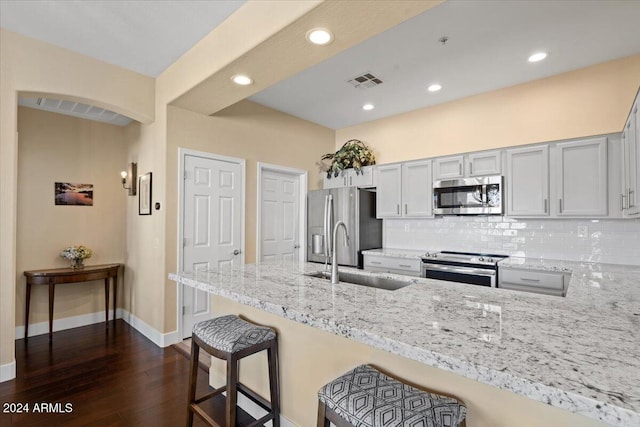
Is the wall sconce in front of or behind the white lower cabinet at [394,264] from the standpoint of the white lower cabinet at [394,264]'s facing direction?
in front

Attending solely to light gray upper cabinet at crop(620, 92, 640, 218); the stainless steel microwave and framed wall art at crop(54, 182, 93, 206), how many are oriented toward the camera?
2

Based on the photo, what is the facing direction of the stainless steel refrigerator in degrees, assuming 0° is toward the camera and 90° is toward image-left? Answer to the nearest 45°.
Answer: approximately 45°

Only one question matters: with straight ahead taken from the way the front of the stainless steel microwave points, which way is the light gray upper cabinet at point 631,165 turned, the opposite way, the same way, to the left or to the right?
to the right

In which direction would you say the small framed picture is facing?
to the viewer's left

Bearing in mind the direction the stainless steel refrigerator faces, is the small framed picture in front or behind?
in front

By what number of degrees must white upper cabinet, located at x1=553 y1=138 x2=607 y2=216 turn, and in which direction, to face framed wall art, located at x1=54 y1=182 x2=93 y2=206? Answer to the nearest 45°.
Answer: approximately 45° to its right

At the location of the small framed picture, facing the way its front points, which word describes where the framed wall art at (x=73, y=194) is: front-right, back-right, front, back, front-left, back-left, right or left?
front-right

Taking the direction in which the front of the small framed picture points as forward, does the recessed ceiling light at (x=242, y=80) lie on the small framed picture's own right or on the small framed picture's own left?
on the small framed picture's own left

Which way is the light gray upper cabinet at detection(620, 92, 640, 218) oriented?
to the viewer's left

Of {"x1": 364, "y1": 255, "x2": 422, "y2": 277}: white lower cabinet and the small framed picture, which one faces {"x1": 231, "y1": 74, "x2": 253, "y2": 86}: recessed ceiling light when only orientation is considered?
the white lower cabinet
